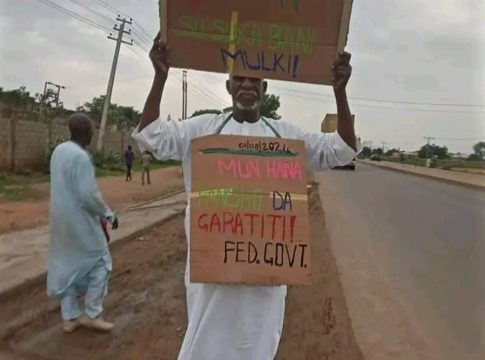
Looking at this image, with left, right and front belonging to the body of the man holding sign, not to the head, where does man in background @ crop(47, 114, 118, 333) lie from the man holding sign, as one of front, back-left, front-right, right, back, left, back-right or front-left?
back-right

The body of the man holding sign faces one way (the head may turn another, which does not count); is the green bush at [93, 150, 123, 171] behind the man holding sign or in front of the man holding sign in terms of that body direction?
behind

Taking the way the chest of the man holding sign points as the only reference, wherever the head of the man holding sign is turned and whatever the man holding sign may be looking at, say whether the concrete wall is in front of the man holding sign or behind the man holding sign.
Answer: behind

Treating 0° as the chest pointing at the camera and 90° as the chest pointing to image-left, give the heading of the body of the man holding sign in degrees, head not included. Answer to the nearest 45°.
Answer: approximately 0°
